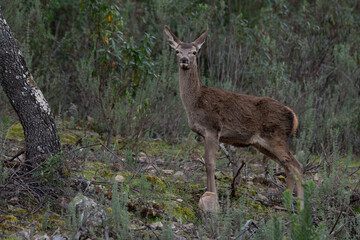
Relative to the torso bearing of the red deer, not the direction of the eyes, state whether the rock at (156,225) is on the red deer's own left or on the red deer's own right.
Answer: on the red deer's own left

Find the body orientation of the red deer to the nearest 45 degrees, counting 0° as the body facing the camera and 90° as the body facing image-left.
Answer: approximately 90°

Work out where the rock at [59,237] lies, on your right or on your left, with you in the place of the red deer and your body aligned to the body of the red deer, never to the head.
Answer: on your left

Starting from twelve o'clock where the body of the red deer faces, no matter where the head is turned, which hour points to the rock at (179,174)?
The rock is roughly at 2 o'clock from the red deer.

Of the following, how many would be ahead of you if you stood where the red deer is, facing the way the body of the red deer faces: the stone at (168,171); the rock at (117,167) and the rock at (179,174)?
3

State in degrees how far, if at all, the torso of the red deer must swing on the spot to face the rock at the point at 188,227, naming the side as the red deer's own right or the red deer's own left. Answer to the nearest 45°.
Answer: approximately 90° to the red deer's own left

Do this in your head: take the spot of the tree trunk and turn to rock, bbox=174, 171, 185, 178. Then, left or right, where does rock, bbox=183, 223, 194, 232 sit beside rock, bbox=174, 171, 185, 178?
right
